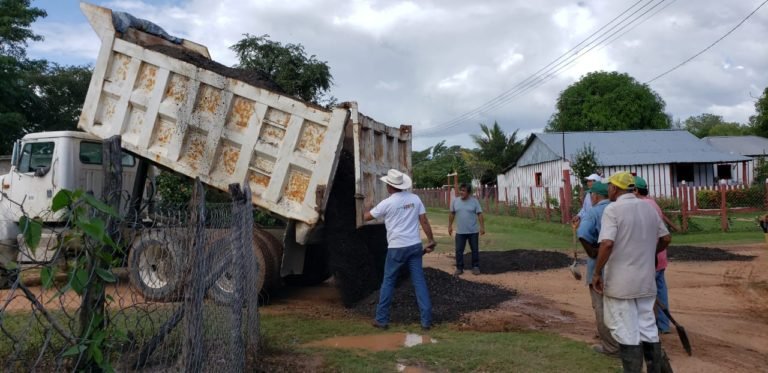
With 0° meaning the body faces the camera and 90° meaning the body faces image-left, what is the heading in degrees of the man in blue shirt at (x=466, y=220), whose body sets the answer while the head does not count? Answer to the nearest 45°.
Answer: approximately 0°

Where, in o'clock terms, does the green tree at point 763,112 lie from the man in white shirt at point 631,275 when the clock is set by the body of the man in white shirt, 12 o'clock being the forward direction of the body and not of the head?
The green tree is roughly at 2 o'clock from the man in white shirt.

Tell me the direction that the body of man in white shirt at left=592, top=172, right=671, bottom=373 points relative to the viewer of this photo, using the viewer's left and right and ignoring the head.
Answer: facing away from the viewer and to the left of the viewer

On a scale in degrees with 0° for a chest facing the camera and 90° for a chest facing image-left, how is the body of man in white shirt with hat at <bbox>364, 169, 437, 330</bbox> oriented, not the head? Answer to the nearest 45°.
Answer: approximately 135°

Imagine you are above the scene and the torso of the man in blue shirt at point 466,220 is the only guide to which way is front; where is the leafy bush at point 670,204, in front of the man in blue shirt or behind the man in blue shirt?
behind

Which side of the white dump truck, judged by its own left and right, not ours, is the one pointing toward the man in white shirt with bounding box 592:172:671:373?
back

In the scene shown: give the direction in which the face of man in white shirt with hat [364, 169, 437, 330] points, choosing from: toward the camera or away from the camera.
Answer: away from the camera

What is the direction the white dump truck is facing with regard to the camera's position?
facing away from the viewer and to the left of the viewer

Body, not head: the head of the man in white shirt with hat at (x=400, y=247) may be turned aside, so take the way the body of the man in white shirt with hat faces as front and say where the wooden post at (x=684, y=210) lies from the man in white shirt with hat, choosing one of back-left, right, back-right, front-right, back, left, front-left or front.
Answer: right

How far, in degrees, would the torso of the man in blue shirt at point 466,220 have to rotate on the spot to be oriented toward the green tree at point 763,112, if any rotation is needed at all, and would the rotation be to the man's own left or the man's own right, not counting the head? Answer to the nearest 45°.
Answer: approximately 135° to the man's own left

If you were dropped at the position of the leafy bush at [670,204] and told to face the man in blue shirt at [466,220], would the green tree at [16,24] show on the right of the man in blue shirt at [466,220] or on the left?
right

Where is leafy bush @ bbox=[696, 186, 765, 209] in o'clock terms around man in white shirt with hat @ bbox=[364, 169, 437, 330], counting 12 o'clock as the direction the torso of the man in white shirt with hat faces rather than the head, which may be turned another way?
The leafy bush is roughly at 3 o'clock from the man in white shirt with hat.
